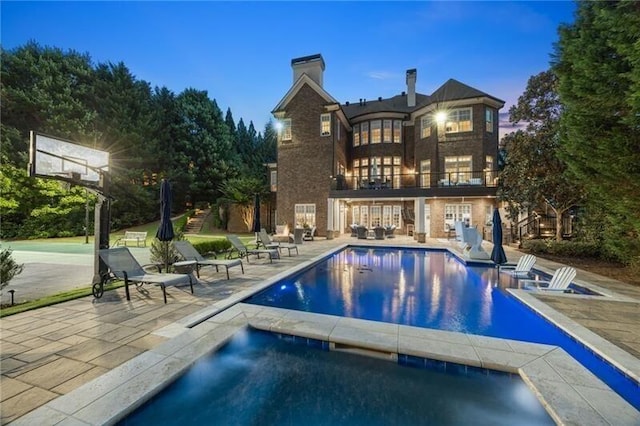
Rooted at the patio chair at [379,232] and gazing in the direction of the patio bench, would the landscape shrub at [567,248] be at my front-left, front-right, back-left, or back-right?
back-left

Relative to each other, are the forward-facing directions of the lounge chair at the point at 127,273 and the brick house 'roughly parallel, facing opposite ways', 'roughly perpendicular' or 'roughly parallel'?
roughly perpendicular

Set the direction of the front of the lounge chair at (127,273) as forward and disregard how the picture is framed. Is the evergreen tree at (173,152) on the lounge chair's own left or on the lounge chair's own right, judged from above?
on the lounge chair's own left

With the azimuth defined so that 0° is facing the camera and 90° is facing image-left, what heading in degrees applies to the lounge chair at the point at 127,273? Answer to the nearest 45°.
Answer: approximately 315°

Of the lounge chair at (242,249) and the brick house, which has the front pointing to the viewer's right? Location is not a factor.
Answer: the lounge chair

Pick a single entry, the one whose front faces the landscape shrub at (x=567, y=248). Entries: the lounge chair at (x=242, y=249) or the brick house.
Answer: the lounge chair

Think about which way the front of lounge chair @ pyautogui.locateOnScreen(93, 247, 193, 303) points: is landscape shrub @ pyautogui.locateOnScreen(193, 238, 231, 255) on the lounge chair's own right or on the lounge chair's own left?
on the lounge chair's own left

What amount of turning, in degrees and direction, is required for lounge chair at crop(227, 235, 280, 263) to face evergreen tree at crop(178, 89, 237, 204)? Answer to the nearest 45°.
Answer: approximately 90° to its left

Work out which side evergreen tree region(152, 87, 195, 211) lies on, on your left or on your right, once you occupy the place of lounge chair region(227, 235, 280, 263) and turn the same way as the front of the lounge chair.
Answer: on your left

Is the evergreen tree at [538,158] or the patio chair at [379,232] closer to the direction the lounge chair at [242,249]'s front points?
the evergreen tree

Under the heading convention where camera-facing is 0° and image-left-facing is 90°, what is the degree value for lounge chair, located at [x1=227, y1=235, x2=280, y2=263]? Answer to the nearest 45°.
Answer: approximately 270°
